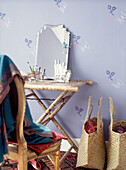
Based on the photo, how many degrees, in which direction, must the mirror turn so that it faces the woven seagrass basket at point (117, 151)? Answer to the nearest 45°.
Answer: approximately 45° to its left

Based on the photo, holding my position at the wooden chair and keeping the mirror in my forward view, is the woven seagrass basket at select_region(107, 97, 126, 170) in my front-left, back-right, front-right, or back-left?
front-right

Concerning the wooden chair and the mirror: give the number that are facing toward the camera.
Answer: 1

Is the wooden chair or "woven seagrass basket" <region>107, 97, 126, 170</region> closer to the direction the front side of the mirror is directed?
the wooden chair

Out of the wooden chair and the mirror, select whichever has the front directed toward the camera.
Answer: the mirror

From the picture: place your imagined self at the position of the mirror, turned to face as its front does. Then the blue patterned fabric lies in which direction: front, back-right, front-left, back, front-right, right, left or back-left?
front

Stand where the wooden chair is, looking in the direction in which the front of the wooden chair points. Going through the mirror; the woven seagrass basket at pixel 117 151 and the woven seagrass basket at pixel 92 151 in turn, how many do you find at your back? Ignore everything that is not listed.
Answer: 0

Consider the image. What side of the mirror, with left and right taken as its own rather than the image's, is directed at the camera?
front

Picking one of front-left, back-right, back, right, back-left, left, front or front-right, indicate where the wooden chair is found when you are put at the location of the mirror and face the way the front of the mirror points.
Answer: front

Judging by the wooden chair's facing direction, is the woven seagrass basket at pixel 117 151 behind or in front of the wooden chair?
in front

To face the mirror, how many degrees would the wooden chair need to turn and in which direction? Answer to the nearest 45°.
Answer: approximately 45° to its left

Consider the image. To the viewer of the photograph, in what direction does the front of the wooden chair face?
facing away from the viewer and to the right of the viewer
